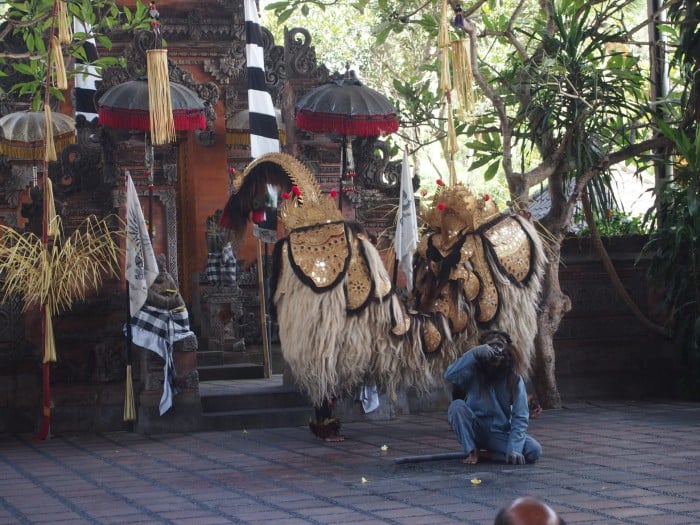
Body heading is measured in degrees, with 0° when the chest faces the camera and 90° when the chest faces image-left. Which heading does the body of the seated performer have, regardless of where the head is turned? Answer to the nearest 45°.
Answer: approximately 0°

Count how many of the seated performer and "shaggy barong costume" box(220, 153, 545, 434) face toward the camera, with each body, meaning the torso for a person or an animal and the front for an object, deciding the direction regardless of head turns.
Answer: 1

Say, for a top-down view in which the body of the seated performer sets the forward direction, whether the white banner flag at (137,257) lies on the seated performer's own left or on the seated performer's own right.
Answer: on the seated performer's own right

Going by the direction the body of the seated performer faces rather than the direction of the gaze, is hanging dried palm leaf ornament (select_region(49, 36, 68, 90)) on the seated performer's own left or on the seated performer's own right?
on the seated performer's own right

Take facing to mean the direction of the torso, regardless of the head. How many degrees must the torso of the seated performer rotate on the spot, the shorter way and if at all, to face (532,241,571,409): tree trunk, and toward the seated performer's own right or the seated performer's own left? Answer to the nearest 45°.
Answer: approximately 180°
